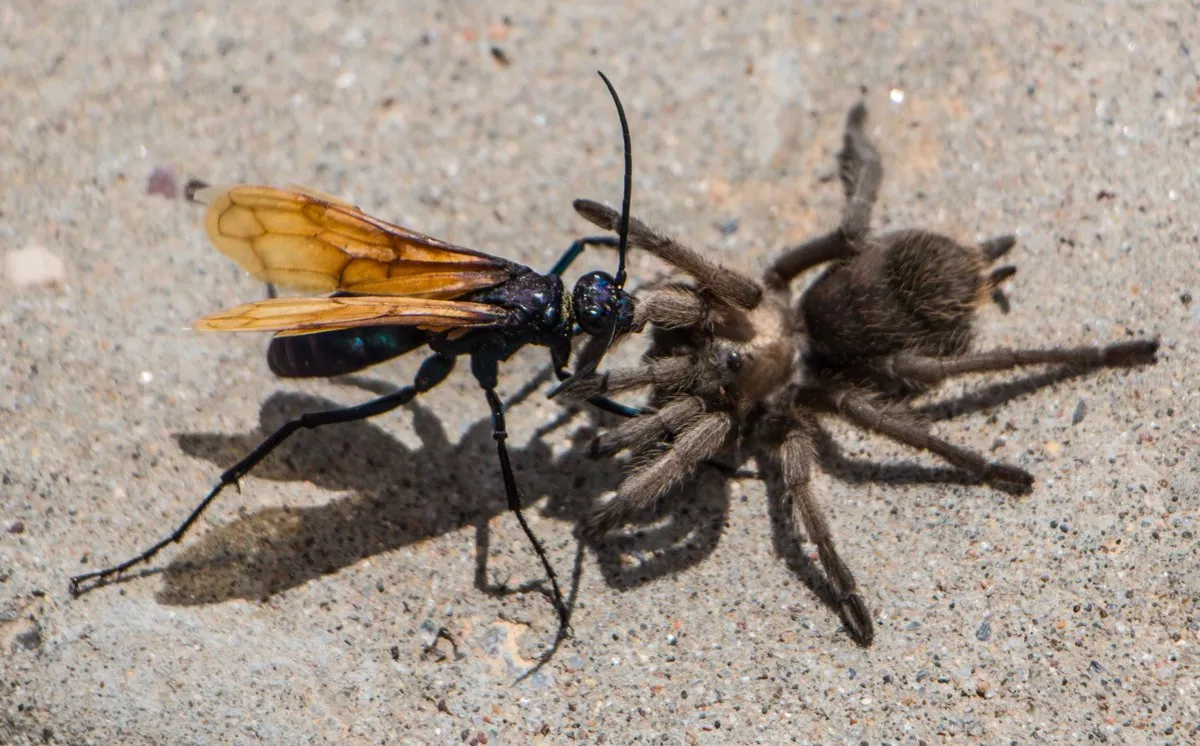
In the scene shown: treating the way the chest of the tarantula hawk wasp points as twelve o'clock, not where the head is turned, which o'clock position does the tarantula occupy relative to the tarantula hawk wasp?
The tarantula is roughly at 12 o'clock from the tarantula hawk wasp.

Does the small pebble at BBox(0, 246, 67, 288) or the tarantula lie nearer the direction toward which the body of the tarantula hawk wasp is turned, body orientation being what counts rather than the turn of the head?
the tarantula

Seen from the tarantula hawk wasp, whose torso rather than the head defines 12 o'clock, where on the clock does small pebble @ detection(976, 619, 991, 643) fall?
The small pebble is roughly at 1 o'clock from the tarantula hawk wasp.

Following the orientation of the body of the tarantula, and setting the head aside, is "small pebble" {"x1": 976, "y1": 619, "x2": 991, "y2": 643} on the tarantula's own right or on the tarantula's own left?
on the tarantula's own left

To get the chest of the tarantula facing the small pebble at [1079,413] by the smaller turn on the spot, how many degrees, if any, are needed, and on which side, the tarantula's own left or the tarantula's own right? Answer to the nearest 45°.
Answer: approximately 135° to the tarantula's own left

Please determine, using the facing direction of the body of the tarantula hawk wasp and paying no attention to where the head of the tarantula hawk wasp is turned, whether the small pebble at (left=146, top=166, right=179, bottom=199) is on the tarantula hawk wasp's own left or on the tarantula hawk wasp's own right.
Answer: on the tarantula hawk wasp's own left

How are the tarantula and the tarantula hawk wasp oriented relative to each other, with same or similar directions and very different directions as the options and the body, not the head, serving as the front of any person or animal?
very different directions

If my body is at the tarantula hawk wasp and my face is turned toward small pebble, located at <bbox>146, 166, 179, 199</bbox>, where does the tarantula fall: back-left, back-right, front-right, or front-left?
back-right

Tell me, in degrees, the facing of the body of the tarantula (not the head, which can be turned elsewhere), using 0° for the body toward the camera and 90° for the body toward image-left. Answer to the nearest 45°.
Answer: approximately 45°

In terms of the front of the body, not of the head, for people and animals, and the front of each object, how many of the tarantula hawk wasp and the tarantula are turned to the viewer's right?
1

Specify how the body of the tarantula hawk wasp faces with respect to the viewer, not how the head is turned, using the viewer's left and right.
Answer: facing to the right of the viewer
